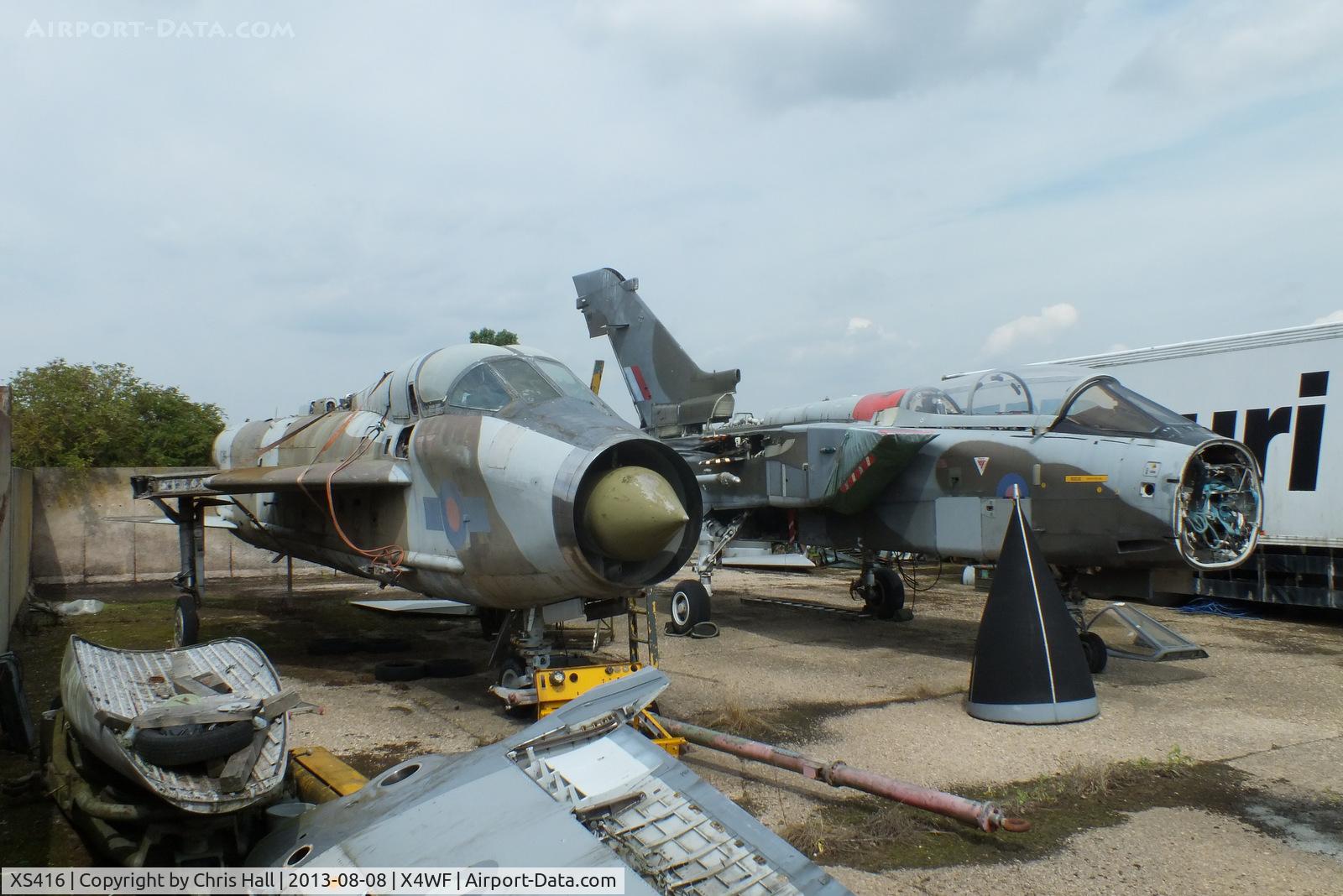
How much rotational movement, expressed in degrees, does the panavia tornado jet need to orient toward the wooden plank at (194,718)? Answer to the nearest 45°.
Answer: approximately 90° to its right

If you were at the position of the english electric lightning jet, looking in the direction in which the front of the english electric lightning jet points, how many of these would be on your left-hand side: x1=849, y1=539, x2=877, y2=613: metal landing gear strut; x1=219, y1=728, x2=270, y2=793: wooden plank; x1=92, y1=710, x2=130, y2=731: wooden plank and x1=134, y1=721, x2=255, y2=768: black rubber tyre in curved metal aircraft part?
1

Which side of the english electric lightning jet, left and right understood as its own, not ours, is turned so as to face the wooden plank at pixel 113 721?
right

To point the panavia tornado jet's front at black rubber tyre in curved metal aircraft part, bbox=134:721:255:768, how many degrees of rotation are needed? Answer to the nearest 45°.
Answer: approximately 90° to its right

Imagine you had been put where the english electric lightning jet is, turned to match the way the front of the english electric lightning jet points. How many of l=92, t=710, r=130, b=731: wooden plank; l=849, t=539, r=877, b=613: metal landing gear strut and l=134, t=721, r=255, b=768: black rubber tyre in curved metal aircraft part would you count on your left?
1

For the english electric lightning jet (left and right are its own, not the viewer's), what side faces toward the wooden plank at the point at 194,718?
right

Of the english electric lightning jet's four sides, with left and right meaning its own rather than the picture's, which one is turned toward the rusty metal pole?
front

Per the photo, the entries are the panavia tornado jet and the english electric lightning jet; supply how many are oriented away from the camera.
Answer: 0

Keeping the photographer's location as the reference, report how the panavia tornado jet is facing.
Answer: facing the viewer and to the right of the viewer

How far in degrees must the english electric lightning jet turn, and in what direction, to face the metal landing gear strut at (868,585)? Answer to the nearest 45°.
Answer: approximately 90° to its left

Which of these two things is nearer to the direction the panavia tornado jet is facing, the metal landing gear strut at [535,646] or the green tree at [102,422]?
the metal landing gear strut

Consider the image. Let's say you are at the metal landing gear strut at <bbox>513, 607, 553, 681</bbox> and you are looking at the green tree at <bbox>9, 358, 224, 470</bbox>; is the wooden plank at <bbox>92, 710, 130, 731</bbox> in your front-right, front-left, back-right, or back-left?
back-left

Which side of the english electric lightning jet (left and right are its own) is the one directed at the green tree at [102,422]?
back
